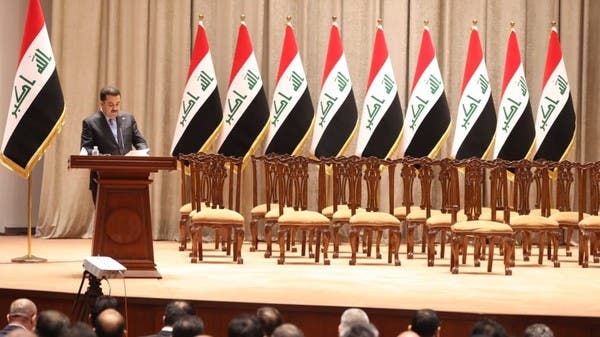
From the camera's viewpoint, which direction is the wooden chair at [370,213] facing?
toward the camera

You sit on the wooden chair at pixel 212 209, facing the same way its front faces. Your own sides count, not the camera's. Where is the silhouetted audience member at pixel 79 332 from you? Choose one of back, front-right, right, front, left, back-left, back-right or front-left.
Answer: front

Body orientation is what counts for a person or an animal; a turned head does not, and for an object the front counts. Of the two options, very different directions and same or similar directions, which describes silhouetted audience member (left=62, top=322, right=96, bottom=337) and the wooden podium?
very different directions

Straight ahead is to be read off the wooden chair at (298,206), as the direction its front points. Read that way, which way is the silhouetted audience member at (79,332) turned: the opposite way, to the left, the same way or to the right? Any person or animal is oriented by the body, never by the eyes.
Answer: the opposite way

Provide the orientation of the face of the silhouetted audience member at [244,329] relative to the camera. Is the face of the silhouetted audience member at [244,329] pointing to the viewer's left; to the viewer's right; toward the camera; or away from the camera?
away from the camera

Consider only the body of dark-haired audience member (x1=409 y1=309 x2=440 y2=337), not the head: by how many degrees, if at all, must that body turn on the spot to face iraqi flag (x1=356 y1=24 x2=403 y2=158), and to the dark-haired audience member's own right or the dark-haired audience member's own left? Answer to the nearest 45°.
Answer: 0° — they already face it

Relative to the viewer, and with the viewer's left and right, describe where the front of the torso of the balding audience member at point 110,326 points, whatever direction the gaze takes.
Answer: facing away from the viewer

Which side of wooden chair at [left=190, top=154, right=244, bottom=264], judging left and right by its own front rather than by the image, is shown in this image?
front

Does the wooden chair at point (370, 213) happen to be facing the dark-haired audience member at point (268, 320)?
yes

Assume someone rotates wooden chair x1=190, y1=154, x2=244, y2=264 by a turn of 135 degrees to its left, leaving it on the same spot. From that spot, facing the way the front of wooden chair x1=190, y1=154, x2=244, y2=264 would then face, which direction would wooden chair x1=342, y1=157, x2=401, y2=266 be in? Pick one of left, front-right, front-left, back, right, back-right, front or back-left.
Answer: front-right

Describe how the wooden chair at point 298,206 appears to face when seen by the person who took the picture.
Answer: facing the viewer

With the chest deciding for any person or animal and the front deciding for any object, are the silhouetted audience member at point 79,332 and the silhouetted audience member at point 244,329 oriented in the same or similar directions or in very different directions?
same or similar directions

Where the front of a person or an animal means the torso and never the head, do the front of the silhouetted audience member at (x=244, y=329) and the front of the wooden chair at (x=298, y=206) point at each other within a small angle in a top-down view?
yes

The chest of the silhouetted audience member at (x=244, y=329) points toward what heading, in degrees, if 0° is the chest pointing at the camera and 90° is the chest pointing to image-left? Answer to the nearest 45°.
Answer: approximately 180°

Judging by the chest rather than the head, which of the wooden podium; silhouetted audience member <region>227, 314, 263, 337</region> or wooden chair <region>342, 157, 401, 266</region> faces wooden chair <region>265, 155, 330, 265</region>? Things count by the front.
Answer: the silhouetted audience member

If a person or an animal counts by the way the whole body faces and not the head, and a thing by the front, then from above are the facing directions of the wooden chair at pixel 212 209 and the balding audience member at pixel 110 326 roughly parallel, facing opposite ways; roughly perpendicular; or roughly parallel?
roughly parallel, facing opposite ways

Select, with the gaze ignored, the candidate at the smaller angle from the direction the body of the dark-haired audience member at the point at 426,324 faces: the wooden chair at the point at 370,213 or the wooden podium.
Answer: the wooden chair

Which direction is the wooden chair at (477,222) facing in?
toward the camera

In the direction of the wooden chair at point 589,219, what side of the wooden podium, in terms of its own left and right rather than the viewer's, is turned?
left
